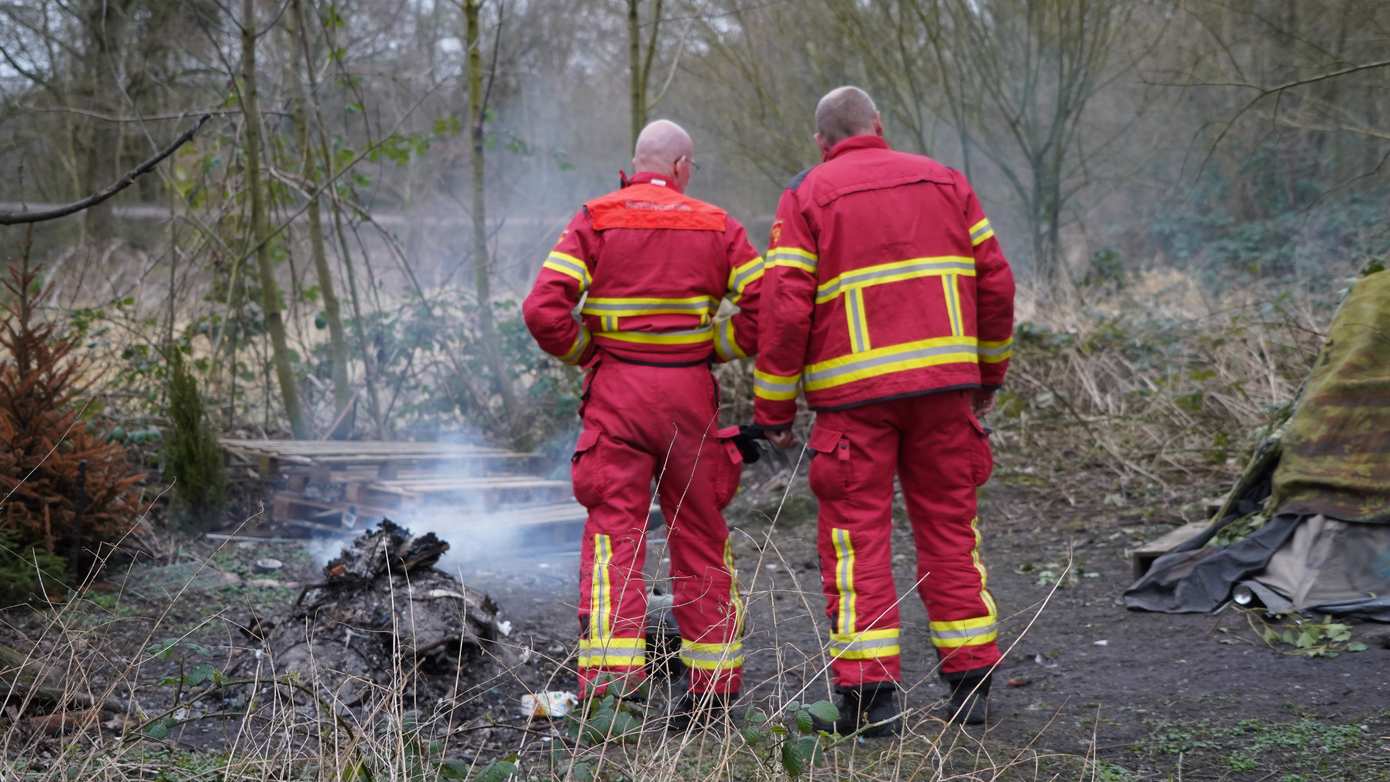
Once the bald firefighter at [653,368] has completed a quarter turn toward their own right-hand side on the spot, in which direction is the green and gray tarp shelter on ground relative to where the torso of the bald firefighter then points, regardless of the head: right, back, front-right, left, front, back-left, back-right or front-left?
front

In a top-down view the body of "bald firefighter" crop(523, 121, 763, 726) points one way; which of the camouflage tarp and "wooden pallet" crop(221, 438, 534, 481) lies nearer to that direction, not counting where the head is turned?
the wooden pallet

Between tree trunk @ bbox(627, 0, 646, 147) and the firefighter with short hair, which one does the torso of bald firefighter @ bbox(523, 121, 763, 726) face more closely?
the tree trunk

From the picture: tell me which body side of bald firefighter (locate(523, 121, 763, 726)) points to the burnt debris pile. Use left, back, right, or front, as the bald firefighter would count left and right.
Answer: left

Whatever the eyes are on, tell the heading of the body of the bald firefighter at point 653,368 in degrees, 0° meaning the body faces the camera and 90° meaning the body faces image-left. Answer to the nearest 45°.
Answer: approximately 180°

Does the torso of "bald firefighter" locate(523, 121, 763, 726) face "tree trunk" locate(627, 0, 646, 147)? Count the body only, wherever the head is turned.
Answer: yes

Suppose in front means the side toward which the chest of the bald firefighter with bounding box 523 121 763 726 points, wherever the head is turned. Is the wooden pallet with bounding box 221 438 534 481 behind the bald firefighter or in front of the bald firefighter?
in front

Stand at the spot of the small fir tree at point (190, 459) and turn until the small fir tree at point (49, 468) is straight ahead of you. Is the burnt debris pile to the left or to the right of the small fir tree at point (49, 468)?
left

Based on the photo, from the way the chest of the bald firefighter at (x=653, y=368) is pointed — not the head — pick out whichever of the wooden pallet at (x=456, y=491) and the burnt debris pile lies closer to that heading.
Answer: the wooden pallet

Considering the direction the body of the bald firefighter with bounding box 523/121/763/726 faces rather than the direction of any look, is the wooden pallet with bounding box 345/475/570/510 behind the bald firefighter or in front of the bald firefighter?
in front

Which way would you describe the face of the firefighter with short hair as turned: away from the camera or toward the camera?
away from the camera

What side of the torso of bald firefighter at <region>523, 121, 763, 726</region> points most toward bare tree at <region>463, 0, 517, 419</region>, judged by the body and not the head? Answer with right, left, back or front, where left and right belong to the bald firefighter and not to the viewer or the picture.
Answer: front

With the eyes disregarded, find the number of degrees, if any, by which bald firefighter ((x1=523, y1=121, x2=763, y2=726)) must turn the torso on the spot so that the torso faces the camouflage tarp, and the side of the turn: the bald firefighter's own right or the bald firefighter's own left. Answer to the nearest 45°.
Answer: approximately 90° to the bald firefighter's own right
